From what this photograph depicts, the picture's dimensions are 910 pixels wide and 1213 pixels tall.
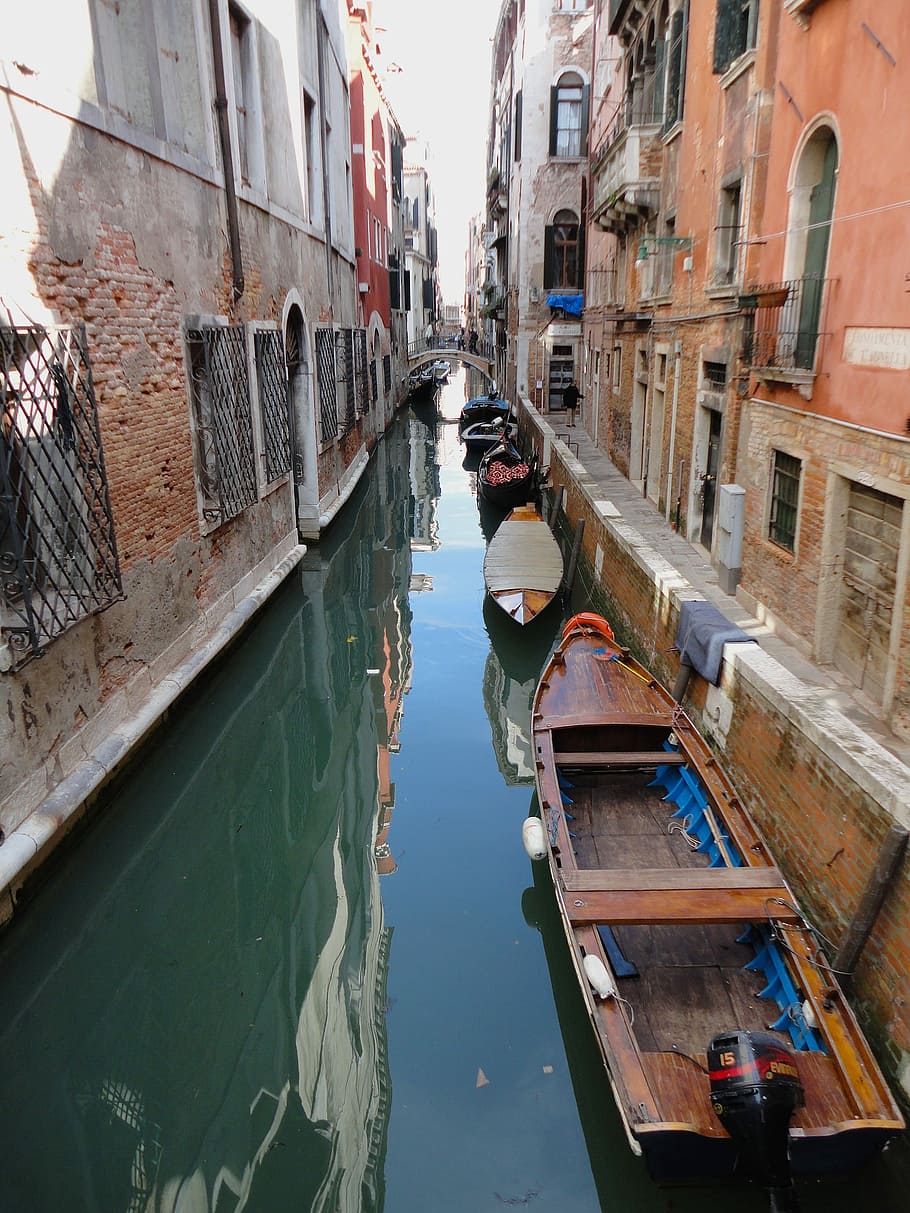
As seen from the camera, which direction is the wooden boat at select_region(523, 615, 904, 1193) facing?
away from the camera

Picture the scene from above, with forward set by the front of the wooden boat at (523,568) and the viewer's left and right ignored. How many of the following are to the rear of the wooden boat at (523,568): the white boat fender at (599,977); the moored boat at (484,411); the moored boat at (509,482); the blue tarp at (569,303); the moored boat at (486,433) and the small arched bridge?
5

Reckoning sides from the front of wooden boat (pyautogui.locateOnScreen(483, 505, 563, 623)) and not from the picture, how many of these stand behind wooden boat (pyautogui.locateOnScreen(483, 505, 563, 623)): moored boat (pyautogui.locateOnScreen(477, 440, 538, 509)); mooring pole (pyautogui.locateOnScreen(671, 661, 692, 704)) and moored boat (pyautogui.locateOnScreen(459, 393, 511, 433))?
2

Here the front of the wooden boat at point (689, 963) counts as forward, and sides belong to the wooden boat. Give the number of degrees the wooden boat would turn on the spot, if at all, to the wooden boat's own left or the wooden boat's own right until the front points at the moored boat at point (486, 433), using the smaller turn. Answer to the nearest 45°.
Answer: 0° — it already faces it

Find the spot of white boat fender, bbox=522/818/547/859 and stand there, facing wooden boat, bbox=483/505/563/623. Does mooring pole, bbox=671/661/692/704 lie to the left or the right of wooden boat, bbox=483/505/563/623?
right
